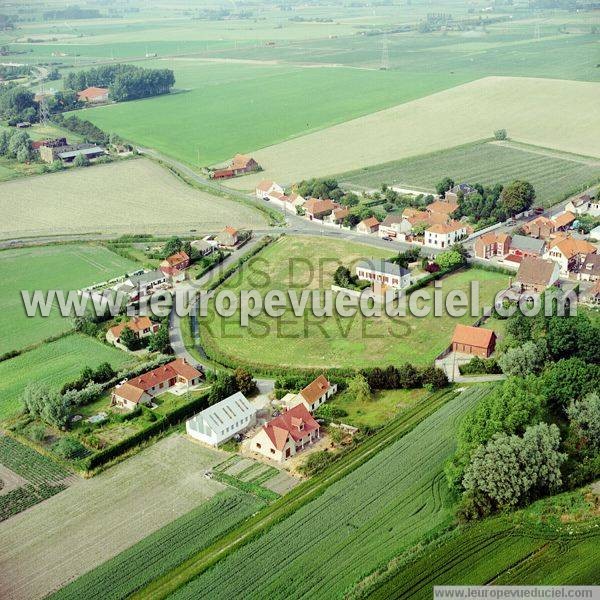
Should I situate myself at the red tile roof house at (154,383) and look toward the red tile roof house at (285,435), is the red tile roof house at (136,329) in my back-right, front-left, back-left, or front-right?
back-left

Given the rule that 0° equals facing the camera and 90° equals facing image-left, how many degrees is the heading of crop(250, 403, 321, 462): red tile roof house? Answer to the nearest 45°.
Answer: approximately 315°

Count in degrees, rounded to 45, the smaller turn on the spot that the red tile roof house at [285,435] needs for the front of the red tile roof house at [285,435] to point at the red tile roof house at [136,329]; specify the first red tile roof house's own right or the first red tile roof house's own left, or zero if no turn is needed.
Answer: approximately 180°

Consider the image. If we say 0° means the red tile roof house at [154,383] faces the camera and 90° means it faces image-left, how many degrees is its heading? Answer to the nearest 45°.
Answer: approximately 315°
